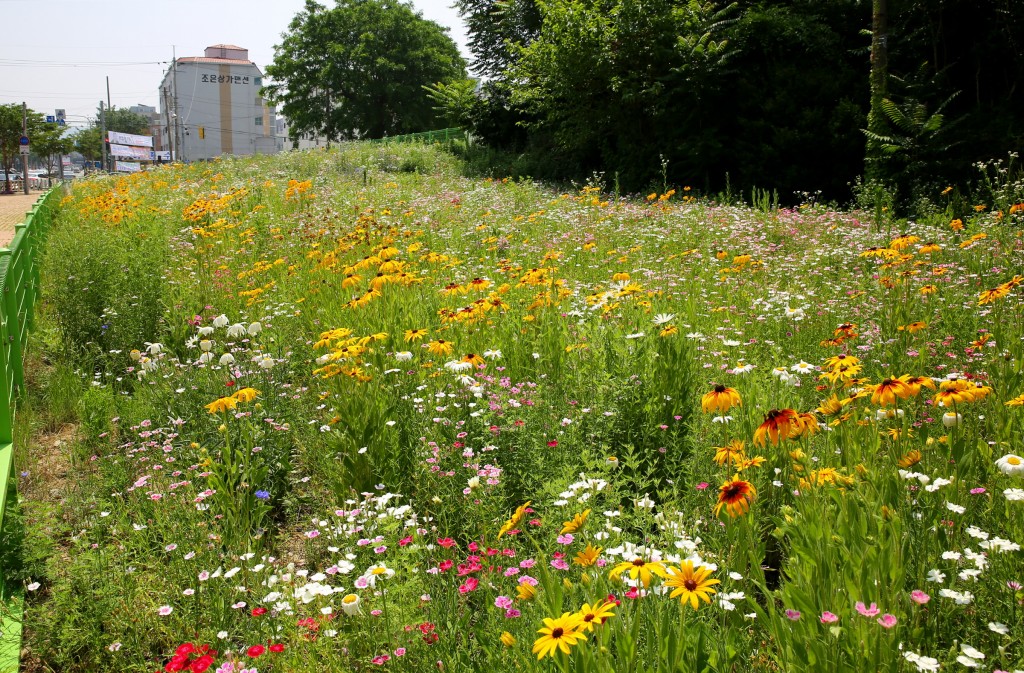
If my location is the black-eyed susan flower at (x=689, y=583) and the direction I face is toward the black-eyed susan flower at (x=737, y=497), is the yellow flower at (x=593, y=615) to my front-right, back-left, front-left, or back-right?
back-left

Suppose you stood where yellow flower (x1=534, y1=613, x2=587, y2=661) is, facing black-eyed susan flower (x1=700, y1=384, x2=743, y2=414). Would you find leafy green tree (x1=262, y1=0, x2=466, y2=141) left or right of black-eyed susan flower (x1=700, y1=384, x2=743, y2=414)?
left

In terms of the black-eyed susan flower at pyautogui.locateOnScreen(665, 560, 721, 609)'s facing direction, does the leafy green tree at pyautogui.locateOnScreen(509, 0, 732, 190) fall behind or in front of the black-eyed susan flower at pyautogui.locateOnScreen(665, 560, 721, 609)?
behind

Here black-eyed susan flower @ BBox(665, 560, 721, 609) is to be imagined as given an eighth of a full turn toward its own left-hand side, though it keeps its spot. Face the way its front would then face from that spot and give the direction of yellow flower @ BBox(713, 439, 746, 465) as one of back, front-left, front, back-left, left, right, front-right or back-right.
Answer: back-left

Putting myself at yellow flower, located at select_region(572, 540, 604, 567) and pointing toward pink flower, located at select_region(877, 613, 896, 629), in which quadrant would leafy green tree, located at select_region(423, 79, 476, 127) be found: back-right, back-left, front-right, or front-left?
back-left

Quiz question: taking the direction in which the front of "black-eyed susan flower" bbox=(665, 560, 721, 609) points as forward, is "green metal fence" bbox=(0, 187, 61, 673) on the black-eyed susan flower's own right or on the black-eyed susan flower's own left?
on the black-eyed susan flower's own right

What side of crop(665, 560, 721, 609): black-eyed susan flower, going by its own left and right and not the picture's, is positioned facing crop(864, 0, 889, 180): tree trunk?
back

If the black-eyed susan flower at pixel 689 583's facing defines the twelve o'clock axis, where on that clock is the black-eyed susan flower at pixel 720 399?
the black-eyed susan flower at pixel 720 399 is roughly at 6 o'clock from the black-eyed susan flower at pixel 689 583.

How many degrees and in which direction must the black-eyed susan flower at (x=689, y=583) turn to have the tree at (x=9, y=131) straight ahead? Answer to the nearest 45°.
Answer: approximately 135° to its right

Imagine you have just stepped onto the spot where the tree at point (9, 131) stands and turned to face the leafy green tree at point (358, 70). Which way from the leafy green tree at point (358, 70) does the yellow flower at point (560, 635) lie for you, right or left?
right

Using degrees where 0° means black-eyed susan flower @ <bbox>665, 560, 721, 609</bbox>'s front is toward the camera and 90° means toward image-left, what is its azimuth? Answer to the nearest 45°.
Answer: approximately 0°
